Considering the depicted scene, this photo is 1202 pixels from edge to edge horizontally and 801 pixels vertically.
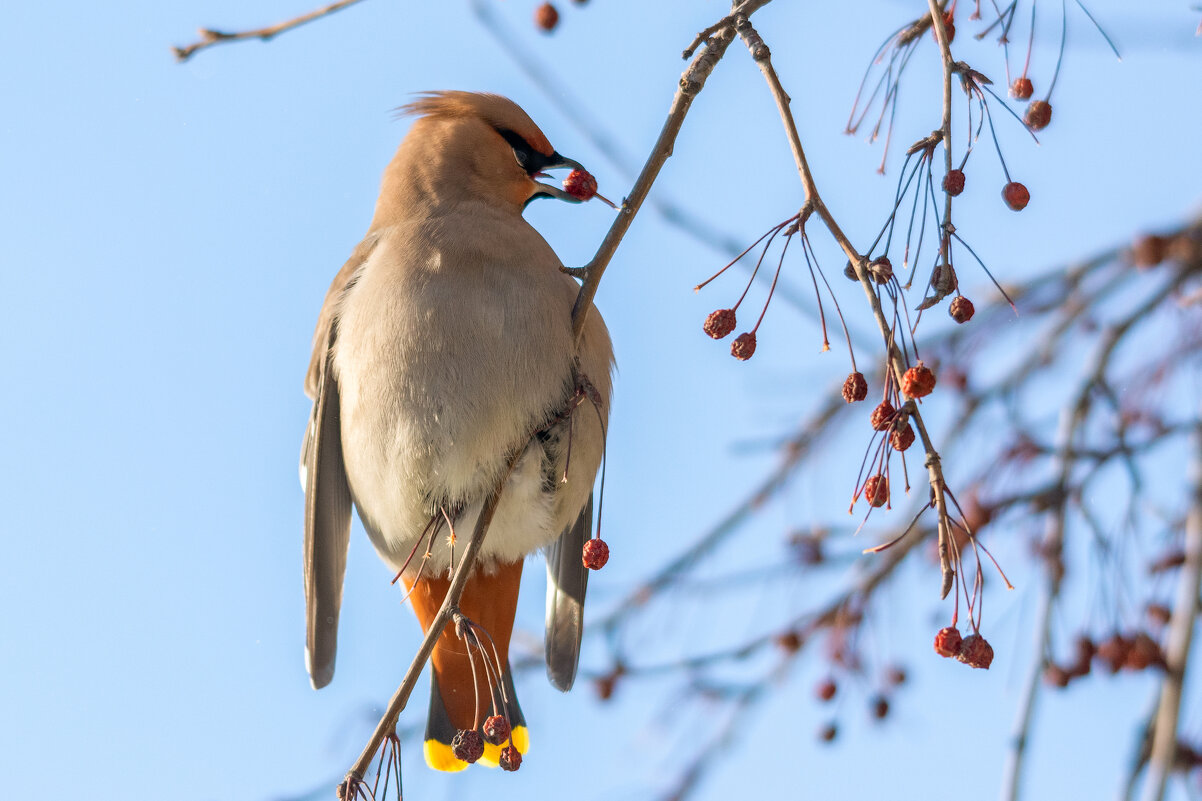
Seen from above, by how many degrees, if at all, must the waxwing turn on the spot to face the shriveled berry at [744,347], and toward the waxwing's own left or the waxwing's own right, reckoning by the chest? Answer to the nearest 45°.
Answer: approximately 45° to the waxwing's own left

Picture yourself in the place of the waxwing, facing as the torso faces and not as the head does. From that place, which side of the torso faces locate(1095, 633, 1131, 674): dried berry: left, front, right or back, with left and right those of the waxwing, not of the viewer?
left

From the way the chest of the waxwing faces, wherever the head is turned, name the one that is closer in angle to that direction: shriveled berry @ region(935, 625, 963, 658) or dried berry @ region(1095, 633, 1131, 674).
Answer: the shriveled berry

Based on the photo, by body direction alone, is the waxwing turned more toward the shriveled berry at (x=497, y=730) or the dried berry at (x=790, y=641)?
the shriveled berry

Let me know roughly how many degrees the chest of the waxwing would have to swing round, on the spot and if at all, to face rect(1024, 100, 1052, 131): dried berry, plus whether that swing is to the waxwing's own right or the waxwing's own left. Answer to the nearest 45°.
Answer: approximately 45° to the waxwing's own left

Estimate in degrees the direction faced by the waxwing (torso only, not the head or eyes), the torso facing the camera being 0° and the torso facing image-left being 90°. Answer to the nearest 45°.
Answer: approximately 0°

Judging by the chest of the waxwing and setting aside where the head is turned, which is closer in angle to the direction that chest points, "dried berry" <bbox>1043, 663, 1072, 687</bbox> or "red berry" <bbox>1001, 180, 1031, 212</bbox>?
the red berry
